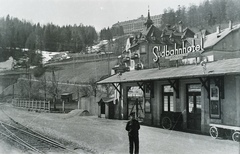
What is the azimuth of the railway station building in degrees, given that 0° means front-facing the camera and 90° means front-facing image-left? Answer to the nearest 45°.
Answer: approximately 45°

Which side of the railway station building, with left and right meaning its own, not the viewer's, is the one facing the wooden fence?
right
